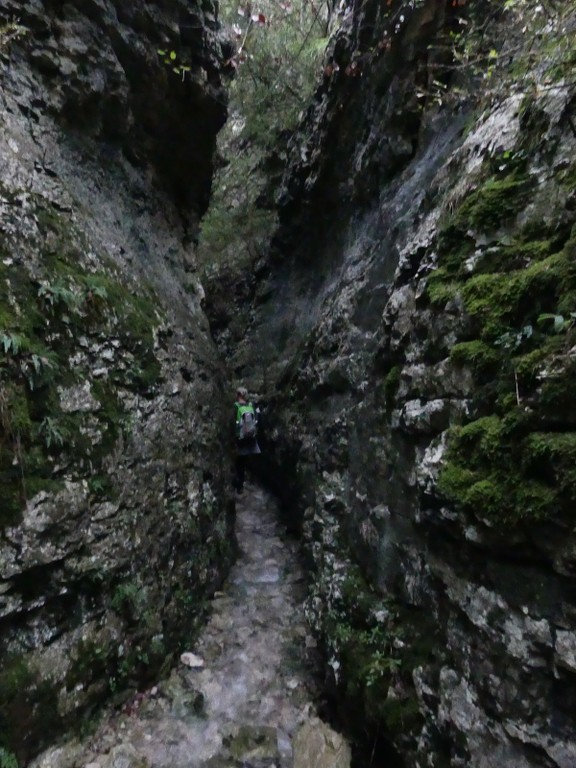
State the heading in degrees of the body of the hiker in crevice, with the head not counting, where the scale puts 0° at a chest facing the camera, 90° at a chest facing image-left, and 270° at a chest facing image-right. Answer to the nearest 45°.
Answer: approximately 180°
